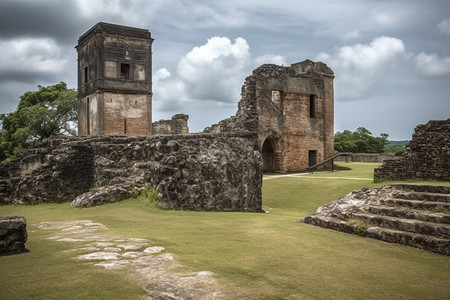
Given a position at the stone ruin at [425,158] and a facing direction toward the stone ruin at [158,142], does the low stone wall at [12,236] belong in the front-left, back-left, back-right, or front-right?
front-left

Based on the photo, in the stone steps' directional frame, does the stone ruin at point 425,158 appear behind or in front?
behind

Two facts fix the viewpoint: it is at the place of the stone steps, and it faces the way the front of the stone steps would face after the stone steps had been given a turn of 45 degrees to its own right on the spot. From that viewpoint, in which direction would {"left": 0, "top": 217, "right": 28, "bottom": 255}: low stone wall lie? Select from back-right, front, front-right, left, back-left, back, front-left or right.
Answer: front-left

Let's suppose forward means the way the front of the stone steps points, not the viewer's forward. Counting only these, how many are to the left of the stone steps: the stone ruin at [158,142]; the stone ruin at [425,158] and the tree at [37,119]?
0

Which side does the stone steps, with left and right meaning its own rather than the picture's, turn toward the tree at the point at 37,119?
right

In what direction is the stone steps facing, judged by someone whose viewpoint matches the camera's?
facing the viewer and to the left of the viewer

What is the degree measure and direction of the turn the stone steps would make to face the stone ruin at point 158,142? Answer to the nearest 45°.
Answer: approximately 90° to its right
